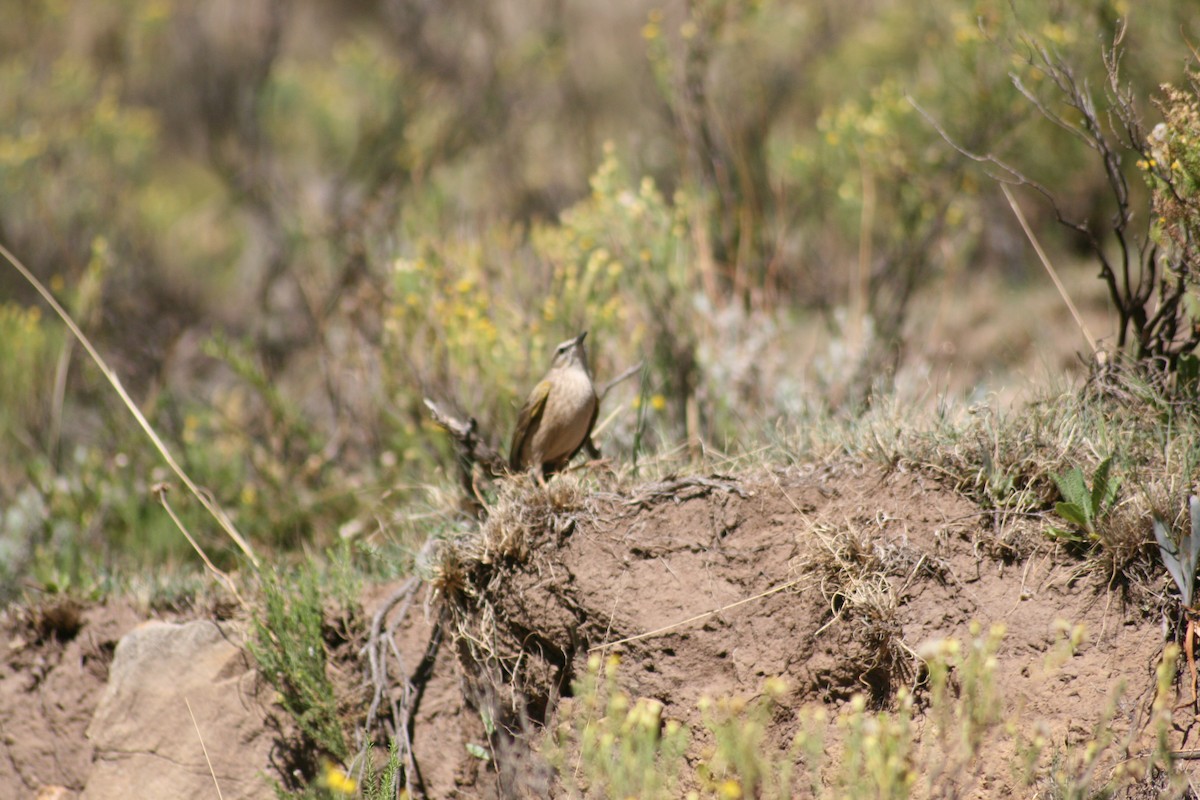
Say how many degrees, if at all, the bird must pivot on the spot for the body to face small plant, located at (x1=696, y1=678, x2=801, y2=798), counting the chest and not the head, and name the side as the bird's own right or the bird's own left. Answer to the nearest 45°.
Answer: approximately 45° to the bird's own right

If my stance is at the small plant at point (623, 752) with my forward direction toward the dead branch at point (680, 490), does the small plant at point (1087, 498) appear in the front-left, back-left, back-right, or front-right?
front-right

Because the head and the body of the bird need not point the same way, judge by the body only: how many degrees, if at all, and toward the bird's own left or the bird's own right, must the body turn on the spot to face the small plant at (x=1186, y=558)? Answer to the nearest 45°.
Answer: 0° — it already faces it

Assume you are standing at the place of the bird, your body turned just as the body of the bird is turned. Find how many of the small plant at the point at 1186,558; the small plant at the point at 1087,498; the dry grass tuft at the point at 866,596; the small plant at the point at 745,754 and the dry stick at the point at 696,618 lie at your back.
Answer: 0

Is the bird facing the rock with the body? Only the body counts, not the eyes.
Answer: no

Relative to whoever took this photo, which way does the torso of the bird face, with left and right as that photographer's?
facing the viewer and to the right of the viewer

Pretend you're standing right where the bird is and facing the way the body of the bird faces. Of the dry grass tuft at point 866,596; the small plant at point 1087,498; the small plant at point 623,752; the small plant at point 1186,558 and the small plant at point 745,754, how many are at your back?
0

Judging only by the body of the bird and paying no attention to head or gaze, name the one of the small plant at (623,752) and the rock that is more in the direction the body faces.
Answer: the small plant

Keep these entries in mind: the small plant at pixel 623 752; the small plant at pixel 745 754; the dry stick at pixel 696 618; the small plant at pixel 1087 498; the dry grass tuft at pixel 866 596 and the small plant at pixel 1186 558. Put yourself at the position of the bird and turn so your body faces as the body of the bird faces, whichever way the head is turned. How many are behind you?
0

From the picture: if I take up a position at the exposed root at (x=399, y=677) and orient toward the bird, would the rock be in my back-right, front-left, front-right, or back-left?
back-left

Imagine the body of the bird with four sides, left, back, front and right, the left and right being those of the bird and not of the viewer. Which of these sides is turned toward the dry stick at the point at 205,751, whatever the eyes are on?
right
